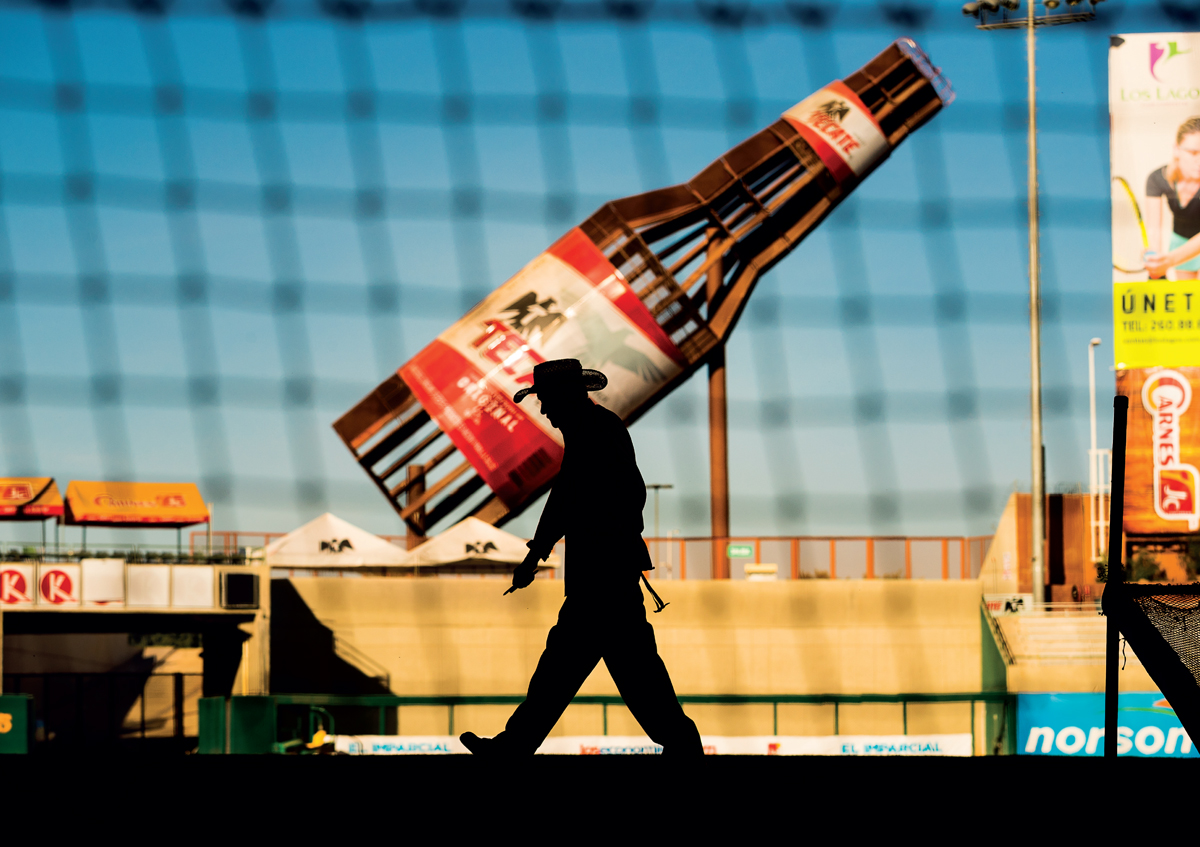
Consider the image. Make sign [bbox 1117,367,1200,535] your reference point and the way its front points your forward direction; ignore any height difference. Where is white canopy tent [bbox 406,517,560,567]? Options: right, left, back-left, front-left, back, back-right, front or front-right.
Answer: front-right

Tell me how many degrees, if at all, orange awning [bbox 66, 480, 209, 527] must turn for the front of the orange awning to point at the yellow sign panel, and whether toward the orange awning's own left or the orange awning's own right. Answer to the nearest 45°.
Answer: approximately 45° to the orange awning's own left

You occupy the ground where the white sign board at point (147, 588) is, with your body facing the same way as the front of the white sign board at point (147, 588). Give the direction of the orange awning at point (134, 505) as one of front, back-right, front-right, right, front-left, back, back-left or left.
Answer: back

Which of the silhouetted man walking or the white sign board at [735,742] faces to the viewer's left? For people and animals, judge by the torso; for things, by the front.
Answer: the silhouetted man walking

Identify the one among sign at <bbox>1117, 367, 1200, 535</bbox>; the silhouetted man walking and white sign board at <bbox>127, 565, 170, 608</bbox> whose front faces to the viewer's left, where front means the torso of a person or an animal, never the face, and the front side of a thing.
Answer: the silhouetted man walking

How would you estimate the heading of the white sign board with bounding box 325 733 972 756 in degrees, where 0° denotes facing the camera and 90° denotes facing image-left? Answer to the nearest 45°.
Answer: approximately 0°

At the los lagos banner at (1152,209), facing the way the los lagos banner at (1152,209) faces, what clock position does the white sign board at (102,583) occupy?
The white sign board is roughly at 2 o'clock from the los lagos banner.

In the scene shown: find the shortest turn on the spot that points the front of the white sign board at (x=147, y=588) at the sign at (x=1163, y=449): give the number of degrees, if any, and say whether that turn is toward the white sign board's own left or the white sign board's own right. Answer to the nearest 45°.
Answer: approximately 90° to the white sign board's own left

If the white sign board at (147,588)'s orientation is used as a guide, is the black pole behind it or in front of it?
in front
